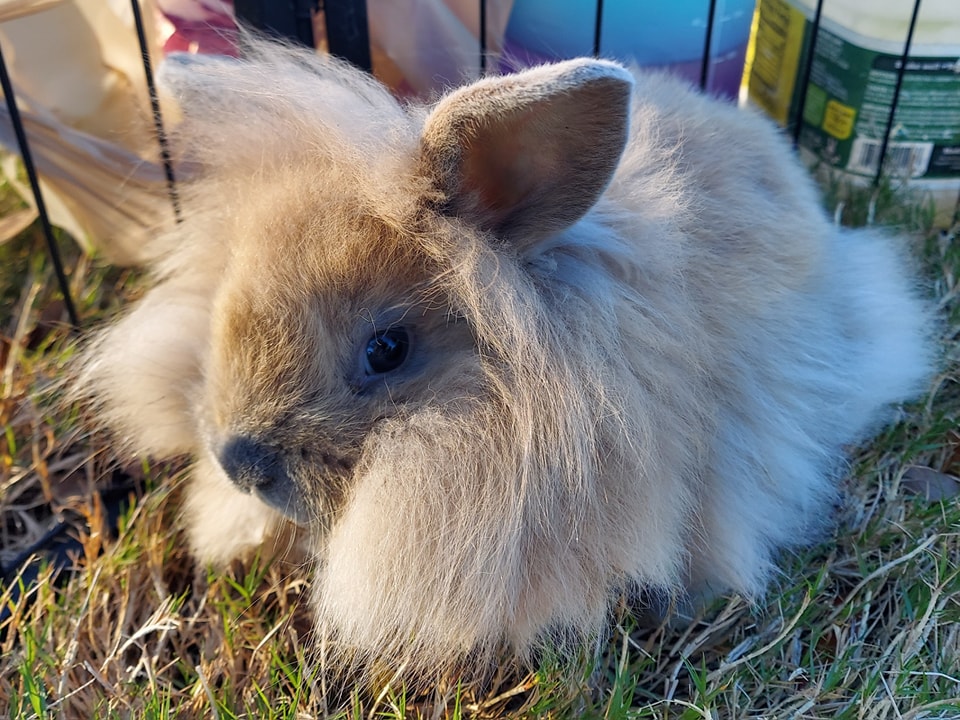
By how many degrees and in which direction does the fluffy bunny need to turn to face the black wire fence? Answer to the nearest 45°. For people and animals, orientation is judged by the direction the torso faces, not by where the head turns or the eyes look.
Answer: approximately 90° to its right

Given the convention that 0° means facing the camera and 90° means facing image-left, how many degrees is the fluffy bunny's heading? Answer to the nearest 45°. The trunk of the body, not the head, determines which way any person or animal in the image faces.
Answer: approximately 45°
